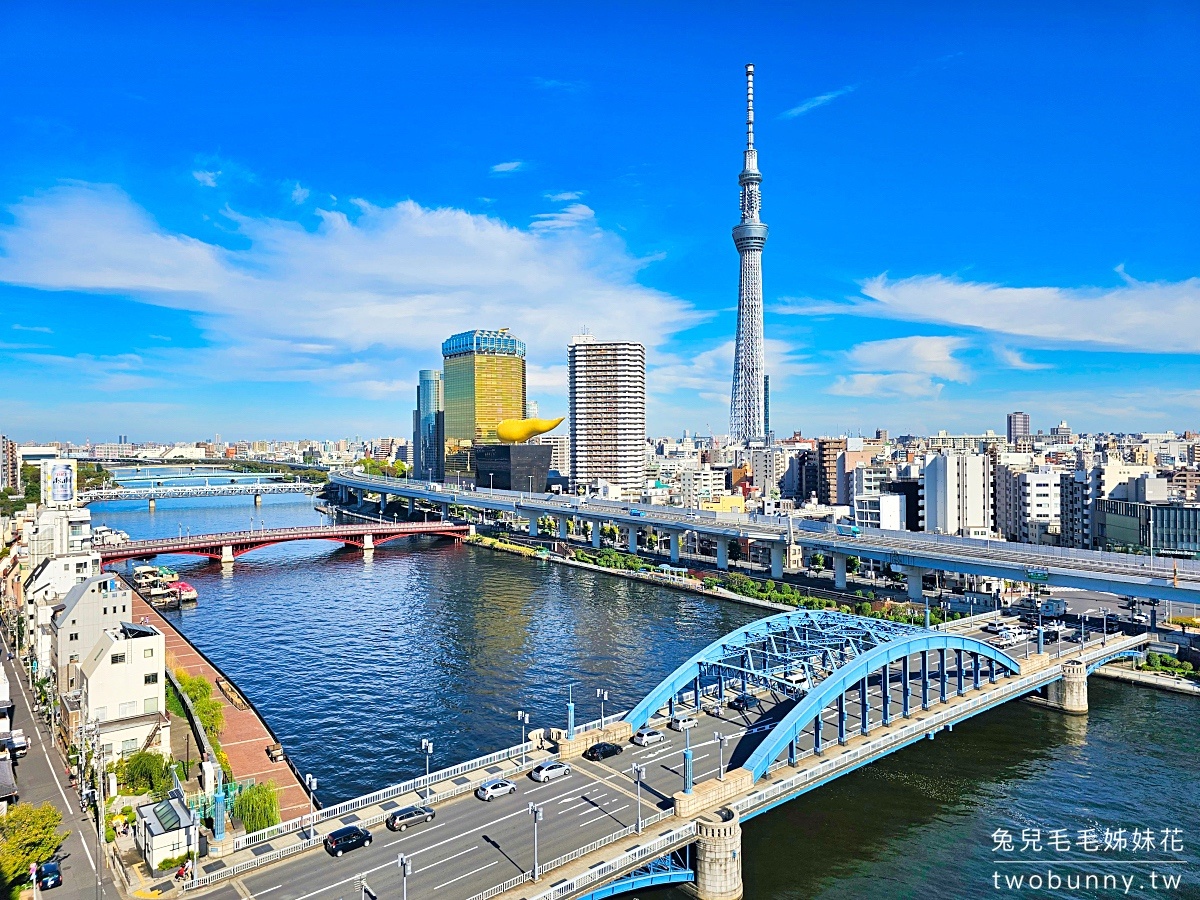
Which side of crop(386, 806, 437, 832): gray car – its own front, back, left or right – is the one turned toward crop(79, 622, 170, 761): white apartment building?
left

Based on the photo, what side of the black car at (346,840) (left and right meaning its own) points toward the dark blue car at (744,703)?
front

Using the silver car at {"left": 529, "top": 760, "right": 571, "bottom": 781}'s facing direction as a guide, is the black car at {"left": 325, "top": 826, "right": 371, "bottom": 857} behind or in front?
behind

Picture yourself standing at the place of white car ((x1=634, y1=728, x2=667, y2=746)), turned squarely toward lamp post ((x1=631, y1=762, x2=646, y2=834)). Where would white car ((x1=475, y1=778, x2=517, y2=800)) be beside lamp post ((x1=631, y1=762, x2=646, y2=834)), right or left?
right

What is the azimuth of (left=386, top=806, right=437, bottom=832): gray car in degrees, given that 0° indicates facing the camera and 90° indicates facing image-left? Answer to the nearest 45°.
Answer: approximately 225°

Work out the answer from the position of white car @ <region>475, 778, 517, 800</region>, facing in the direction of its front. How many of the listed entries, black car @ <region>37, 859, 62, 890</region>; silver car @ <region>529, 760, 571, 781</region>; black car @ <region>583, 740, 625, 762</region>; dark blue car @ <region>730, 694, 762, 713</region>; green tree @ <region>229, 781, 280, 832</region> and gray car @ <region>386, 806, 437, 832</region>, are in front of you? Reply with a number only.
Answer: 3

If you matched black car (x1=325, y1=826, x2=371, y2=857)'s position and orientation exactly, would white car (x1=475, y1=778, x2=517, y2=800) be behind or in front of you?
in front

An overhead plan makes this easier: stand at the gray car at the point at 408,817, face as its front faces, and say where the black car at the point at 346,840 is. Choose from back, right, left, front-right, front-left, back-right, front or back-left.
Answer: back

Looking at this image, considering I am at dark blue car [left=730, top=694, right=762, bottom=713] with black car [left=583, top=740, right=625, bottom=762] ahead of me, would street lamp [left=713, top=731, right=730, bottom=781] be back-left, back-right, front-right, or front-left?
front-left

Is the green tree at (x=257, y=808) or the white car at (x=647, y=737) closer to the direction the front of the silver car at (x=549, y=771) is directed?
the white car

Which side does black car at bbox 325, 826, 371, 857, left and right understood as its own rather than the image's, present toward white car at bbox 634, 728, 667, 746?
front

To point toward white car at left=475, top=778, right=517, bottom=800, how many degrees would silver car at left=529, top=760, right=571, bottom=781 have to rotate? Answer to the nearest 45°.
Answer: approximately 180°

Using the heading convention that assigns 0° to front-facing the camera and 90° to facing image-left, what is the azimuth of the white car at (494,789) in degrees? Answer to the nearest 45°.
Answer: approximately 225°

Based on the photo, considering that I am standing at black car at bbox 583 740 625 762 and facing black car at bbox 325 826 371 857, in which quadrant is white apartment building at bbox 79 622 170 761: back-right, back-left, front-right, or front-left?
front-right

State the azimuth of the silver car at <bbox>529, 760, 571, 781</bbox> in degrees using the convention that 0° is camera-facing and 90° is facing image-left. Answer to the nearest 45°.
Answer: approximately 225°

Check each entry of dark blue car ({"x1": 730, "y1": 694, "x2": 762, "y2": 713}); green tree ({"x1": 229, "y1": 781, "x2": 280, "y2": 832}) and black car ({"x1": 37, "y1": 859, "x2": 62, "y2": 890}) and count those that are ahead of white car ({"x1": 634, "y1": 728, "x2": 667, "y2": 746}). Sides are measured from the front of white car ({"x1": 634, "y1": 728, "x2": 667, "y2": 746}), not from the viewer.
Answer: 1

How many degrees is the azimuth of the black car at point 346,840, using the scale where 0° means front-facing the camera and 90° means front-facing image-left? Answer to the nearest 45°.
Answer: approximately 225°
